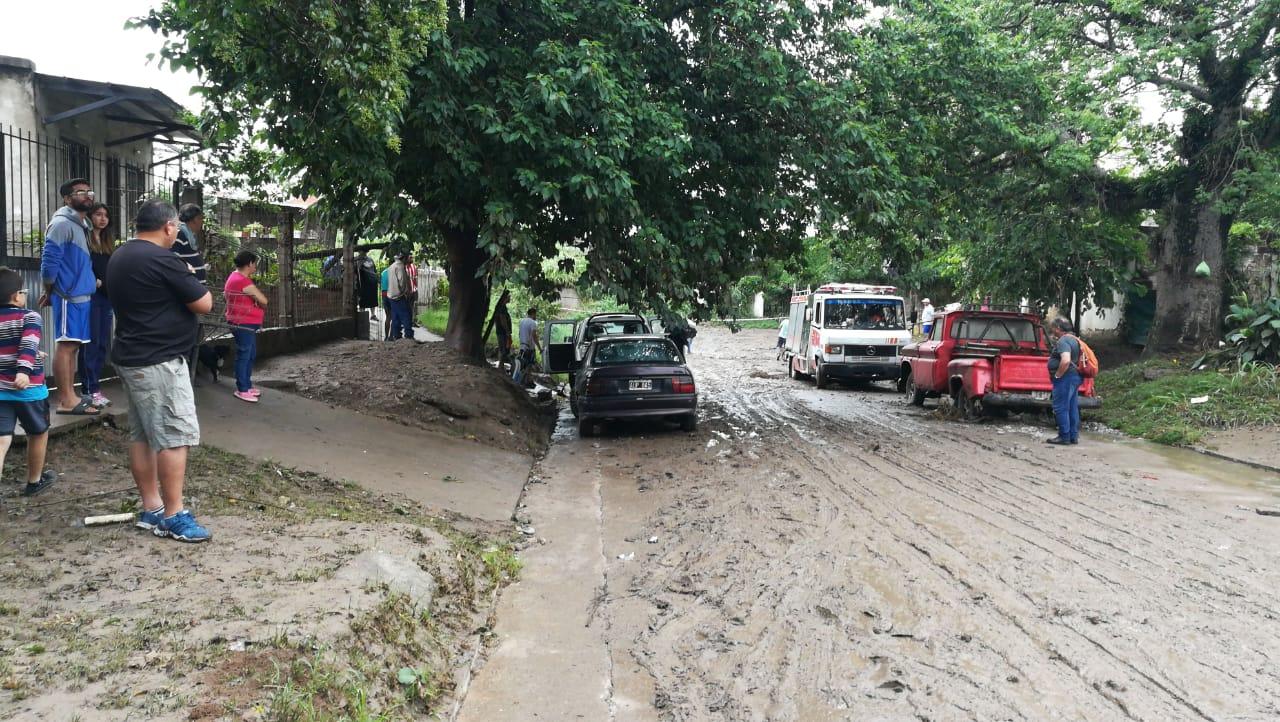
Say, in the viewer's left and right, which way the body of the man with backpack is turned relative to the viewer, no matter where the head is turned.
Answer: facing to the left of the viewer

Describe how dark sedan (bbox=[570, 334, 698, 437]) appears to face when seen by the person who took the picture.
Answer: facing away from the viewer

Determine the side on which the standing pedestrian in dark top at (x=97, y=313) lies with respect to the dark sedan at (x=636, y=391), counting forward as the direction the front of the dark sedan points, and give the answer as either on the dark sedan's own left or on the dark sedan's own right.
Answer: on the dark sedan's own left

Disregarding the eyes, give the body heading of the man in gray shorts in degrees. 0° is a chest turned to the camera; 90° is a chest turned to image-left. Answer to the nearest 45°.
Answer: approximately 225°

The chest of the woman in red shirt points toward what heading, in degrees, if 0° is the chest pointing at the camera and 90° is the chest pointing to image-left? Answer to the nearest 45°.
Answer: approximately 270°

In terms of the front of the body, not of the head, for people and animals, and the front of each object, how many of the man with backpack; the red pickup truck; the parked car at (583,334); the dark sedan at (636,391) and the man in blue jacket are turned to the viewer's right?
1

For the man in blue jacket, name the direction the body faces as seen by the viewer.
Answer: to the viewer's right

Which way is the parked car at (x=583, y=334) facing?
away from the camera

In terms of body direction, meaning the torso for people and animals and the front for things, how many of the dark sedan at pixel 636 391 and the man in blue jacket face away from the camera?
1

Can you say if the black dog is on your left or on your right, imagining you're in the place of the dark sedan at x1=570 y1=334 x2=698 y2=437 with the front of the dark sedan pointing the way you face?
on your left

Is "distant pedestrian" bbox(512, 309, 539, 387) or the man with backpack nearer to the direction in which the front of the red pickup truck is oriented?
the distant pedestrian
